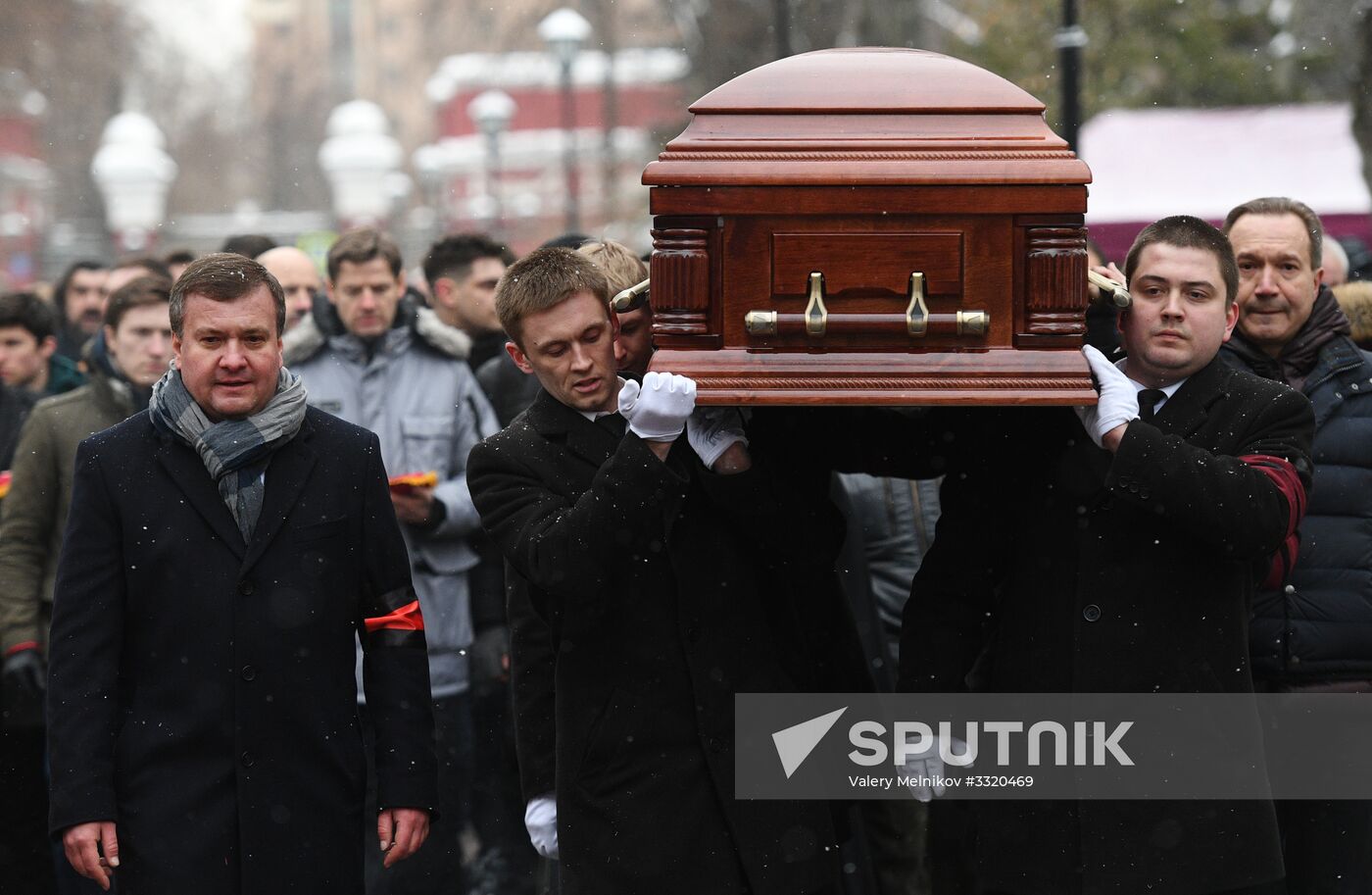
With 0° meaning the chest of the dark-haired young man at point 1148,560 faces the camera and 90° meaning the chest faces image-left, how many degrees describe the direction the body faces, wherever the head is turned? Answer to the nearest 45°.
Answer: approximately 0°

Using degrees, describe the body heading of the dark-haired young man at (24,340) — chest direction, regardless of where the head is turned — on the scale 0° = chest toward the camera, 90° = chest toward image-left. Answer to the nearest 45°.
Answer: approximately 45°

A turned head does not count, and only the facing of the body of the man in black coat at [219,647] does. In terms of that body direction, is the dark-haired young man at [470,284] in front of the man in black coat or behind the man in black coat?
behind

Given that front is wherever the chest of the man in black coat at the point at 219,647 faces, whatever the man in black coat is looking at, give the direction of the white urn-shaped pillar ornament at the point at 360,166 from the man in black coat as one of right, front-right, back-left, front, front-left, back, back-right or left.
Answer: back

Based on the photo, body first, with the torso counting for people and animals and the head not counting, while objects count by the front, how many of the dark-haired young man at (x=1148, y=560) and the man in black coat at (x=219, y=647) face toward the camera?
2

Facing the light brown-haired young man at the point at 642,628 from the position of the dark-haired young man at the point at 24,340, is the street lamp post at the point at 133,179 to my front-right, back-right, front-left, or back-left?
back-left

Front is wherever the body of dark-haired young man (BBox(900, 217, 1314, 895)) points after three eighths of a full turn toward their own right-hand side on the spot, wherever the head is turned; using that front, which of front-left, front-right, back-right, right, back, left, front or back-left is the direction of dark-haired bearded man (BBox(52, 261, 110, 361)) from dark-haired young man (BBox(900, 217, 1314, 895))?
front

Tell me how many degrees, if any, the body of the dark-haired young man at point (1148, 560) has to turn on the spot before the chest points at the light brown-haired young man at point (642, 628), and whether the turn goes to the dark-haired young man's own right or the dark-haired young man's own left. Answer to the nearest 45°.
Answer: approximately 90° to the dark-haired young man's own right

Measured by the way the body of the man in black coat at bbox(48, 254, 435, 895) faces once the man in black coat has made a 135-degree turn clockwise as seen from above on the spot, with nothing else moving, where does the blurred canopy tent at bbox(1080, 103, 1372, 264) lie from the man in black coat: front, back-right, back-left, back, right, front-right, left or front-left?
right
